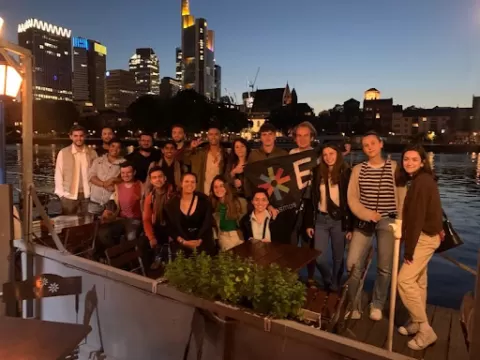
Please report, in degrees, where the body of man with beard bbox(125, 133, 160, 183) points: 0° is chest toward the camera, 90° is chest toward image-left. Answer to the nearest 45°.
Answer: approximately 0°

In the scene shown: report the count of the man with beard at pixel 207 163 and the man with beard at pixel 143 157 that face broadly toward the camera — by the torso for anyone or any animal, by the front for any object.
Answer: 2

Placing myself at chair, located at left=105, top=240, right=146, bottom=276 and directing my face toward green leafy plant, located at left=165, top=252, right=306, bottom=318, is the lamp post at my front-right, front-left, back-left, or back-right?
back-right

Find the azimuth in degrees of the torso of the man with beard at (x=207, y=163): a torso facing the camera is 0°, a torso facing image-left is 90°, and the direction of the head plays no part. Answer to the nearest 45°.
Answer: approximately 0°

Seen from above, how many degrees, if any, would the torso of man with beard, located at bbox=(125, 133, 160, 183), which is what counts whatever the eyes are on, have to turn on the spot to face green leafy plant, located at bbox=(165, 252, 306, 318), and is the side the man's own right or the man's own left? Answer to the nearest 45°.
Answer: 0° — they already face it
